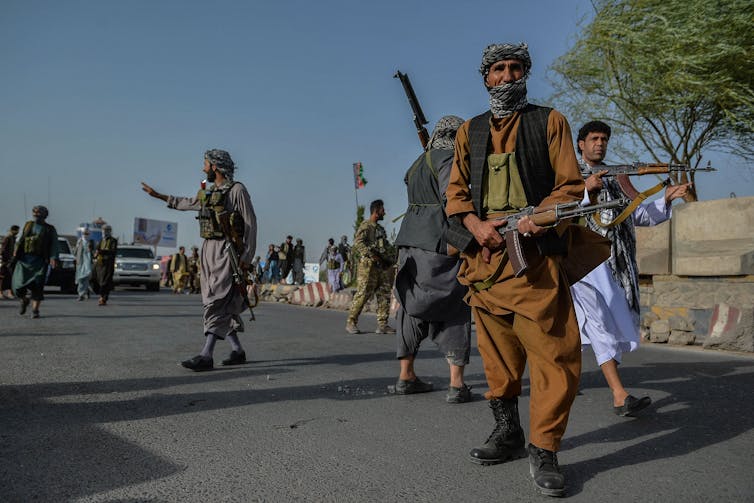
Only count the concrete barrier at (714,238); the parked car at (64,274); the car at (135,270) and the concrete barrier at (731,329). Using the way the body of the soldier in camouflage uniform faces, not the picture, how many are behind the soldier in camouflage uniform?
2

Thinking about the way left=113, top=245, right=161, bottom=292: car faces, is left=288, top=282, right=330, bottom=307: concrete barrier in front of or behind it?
in front

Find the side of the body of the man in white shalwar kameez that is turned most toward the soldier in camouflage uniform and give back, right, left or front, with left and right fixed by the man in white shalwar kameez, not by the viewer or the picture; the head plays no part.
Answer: back

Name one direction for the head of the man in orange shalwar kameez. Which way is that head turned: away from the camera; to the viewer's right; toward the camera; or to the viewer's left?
toward the camera

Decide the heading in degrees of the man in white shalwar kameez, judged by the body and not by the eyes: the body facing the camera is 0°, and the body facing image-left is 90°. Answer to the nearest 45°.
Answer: approximately 315°

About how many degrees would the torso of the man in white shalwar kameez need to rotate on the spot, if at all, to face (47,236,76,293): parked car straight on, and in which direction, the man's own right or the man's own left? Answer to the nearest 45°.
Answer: approximately 180°

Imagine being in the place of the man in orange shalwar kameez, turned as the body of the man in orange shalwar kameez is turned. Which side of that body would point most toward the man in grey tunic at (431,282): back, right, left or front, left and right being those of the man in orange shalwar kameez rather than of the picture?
back

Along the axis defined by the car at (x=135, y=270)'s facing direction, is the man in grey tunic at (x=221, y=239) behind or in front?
in front

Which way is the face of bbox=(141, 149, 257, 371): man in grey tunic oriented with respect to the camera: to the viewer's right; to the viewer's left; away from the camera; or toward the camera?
to the viewer's left

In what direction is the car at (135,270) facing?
toward the camera

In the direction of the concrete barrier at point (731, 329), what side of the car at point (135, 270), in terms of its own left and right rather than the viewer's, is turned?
front

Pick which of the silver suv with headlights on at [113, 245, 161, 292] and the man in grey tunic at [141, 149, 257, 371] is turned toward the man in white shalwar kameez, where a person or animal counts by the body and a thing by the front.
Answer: the silver suv with headlights on

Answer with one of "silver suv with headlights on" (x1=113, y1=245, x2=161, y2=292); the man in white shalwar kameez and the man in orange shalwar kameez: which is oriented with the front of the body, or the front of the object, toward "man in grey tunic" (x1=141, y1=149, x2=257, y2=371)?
the silver suv with headlights on

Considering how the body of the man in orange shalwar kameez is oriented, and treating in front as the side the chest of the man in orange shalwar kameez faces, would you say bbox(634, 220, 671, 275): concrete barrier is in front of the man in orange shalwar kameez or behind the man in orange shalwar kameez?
behind

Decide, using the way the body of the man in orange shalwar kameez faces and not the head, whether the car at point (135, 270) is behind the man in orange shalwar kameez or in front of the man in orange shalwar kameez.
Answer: behind
